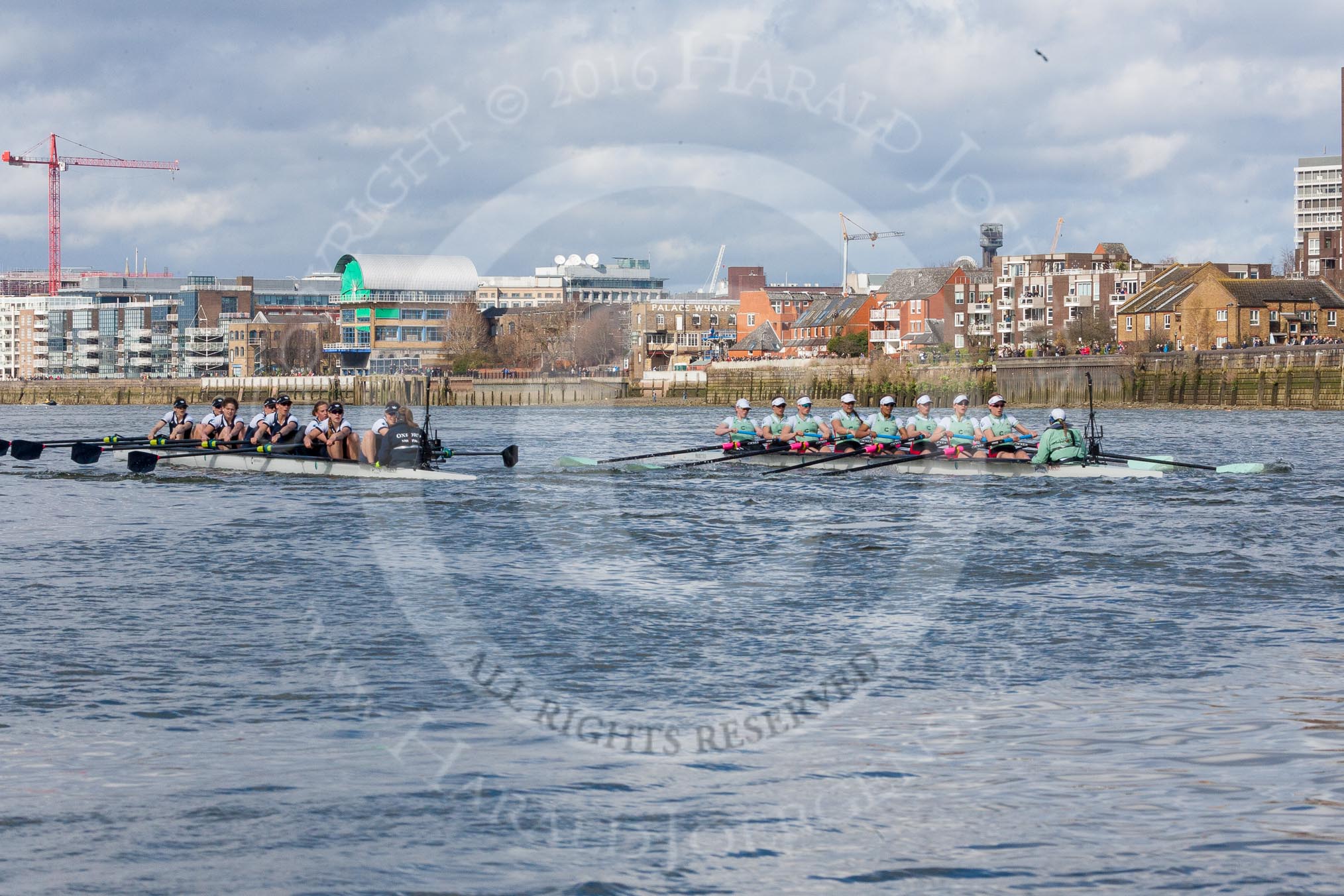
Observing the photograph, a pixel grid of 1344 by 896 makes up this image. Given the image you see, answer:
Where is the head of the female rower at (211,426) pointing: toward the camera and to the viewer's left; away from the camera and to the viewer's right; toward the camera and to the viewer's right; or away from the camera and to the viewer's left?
toward the camera and to the viewer's right

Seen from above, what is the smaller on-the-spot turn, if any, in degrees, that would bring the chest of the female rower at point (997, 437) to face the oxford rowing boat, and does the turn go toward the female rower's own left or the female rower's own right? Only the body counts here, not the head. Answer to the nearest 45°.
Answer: approximately 135° to the female rower's own right

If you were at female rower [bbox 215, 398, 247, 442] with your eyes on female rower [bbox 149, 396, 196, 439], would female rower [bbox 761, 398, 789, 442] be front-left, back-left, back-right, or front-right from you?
back-right

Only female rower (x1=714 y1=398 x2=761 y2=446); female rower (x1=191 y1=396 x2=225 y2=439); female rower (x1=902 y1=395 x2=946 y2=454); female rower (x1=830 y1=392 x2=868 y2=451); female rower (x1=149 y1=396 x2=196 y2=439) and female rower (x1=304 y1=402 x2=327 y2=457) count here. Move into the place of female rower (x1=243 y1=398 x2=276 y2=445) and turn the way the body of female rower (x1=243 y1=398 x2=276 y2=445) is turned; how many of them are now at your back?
2

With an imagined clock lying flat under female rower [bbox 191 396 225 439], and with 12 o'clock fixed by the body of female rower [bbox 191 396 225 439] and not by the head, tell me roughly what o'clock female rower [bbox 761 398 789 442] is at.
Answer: female rower [bbox 761 398 789 442] is roughly at 11 o'clock from female rower [bbox 191 396 225 439].

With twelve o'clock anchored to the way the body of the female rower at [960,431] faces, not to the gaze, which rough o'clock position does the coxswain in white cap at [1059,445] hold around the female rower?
The coxswain in white cap is roughly at 12 o'clock from the female rower.

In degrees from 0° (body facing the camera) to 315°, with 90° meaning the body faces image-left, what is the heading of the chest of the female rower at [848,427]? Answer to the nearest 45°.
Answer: approximately 315°

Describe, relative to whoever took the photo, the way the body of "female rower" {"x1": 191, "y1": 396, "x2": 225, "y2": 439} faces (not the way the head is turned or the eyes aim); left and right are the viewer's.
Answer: facing the viewer and to the right of the viewer

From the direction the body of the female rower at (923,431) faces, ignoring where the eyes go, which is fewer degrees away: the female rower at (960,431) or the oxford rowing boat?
the female rower

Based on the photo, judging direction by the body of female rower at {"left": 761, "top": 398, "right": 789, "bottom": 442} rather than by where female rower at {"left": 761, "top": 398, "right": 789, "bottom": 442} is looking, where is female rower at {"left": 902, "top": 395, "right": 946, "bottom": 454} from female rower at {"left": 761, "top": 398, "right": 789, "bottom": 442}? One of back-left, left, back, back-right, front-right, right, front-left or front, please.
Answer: front

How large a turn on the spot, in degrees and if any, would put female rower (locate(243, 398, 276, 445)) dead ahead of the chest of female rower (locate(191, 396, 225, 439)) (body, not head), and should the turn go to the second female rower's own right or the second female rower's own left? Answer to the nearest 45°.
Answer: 0° — they already face them

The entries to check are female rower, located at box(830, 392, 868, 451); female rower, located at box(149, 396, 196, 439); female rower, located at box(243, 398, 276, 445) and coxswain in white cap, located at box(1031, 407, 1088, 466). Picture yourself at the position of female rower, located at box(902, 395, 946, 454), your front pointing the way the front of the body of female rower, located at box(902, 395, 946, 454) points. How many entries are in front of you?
1

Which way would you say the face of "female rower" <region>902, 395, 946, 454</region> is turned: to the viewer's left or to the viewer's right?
to the viewer's right

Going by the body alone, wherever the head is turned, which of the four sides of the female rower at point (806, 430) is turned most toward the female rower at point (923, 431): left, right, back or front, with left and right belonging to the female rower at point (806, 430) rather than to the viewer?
front

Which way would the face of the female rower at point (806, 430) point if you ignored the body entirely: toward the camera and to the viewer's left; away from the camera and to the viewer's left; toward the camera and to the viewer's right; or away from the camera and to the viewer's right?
toward the camera and to the viewer's right

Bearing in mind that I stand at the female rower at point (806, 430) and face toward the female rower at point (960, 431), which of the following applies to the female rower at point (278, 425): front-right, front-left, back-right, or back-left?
back-right
